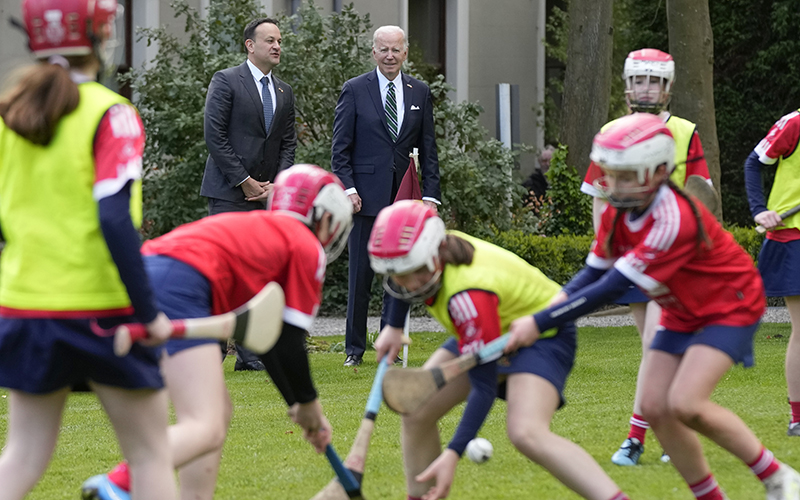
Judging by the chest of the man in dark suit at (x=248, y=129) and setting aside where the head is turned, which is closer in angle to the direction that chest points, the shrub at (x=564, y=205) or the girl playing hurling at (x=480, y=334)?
the girl playing hurling

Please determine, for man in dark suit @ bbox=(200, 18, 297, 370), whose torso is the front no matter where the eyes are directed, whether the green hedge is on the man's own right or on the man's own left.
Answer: on the man's own left

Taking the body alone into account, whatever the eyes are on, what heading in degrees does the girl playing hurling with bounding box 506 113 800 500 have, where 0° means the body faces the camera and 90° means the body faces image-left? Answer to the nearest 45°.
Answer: approximately 45°

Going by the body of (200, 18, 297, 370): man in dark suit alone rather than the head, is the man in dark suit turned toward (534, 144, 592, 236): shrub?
no

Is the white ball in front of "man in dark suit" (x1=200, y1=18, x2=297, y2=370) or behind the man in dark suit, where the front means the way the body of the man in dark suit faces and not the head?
in front

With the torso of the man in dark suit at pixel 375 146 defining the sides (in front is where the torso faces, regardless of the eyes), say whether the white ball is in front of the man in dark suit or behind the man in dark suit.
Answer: in front

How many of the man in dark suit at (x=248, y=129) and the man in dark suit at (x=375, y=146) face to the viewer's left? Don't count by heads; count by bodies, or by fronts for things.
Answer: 0

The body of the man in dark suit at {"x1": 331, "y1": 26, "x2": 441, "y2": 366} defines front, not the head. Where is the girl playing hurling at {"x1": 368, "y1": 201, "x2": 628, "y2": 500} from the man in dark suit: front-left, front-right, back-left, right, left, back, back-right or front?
front

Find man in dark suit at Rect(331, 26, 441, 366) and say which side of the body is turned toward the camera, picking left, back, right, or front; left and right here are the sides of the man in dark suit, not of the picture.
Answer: front

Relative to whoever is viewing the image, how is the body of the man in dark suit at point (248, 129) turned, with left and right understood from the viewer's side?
facing the viewer and to the right of the viewer

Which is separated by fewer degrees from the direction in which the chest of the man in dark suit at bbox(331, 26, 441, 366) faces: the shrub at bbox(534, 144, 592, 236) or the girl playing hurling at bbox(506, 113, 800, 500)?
the girl playing hurling

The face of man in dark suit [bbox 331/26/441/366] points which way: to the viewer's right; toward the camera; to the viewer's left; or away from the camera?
toward the camera

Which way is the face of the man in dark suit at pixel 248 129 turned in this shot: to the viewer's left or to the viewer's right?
to the viewer's right
